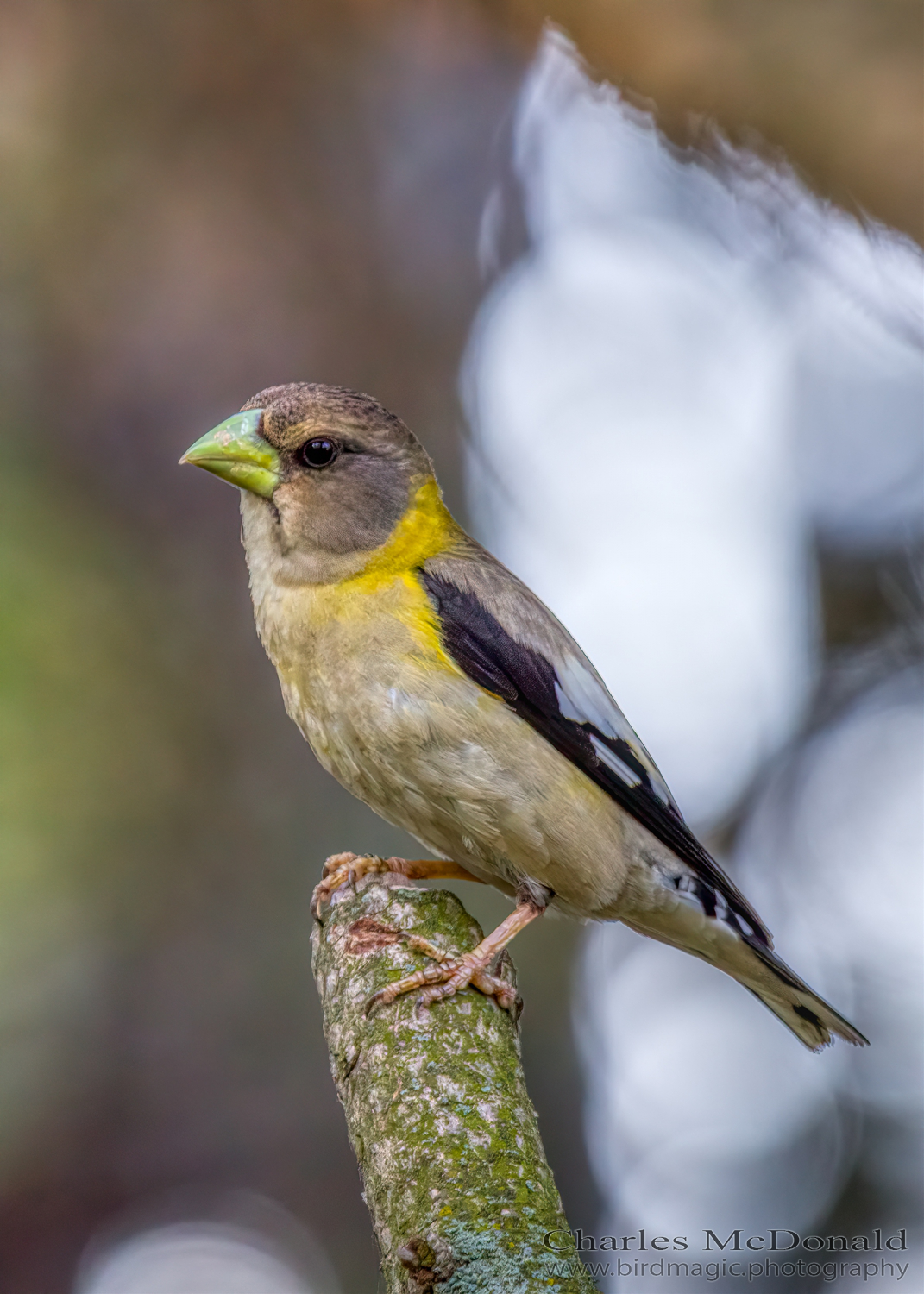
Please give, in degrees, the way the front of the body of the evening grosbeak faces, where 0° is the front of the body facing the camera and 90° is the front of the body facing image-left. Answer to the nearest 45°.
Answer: approximately 90°
